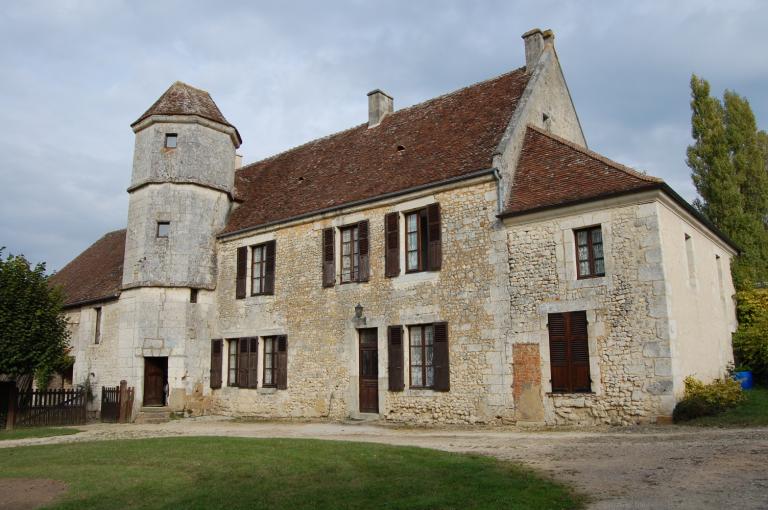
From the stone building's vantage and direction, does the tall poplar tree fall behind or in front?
behind

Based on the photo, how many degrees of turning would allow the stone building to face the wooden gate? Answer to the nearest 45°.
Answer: approximately 45° to its right

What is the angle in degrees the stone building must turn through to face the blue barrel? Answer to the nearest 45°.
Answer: approximately 135° to its left

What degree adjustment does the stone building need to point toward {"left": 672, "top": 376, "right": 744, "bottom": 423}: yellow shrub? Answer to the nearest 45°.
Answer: approximately 90° to its left

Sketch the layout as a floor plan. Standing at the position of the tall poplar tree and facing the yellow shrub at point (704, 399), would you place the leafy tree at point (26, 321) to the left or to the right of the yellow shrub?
right

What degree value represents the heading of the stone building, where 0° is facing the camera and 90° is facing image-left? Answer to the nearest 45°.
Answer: approximately 45°

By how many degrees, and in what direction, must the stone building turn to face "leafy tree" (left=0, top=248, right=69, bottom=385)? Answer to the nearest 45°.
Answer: approximately 45° to its right

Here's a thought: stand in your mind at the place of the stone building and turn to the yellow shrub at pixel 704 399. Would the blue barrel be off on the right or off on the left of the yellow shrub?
left
